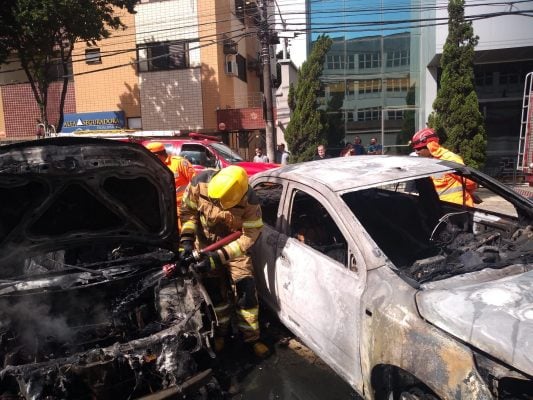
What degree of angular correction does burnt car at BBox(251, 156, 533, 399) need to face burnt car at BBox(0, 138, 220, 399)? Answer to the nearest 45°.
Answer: approximately 135° to its right

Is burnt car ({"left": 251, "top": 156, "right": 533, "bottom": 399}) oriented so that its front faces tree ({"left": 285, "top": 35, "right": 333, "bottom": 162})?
no

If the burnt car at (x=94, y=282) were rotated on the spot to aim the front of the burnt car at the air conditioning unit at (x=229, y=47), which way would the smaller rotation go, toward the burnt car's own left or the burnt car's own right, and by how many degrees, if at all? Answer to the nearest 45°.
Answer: approximately 180°

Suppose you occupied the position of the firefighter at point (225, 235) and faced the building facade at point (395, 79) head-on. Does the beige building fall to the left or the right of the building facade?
left

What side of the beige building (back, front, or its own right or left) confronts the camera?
front

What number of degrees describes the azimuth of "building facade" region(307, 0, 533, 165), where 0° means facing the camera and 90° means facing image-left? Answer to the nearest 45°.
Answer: approximately 0°

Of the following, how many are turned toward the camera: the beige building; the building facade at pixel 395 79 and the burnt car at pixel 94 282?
3

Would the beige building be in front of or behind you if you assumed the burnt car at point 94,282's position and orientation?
behind

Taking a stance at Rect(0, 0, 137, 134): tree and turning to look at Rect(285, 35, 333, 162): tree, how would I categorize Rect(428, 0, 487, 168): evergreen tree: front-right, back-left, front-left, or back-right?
front-right

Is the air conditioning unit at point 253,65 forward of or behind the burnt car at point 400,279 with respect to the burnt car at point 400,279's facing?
behind

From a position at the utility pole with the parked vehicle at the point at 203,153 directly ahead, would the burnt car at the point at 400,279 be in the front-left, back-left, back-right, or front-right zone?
front-left

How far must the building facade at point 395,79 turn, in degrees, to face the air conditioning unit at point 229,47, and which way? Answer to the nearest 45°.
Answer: approximately 90° to its right

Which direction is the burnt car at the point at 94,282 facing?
toward the camera

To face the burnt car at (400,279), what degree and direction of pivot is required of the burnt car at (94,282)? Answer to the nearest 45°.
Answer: approximately 45° to its left

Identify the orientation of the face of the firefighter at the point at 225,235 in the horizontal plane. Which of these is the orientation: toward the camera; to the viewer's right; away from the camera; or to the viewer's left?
to the viewer's left
